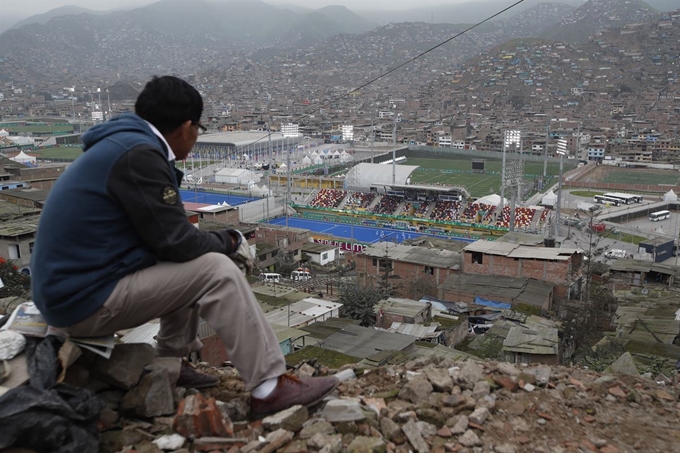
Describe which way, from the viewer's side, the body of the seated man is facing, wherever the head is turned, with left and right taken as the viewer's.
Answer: facing away from the viewer and to the right of the viewer

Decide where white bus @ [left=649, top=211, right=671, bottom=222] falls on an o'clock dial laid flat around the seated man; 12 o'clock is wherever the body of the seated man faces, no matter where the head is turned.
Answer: The white bus is roughly at 12 o'clock from the seated man.

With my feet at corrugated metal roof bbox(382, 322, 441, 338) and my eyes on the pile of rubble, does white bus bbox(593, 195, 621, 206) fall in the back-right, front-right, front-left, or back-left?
back-left

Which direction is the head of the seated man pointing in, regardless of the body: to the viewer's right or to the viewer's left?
to the viewer's right

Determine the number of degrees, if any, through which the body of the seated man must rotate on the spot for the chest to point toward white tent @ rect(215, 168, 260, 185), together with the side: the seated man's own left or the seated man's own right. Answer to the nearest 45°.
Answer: approximately 45° to the seated man's own left

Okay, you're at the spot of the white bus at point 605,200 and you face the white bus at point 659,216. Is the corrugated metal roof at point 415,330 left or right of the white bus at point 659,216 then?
right

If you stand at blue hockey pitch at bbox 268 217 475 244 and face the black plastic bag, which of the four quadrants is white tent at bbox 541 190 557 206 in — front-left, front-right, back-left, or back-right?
back-left

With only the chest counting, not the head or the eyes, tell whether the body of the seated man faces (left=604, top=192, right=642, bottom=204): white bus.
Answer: yes

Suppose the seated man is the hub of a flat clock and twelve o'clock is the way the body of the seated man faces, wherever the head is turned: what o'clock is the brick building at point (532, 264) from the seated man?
The brick building is roughly at 12 o'clock from the seated man.
